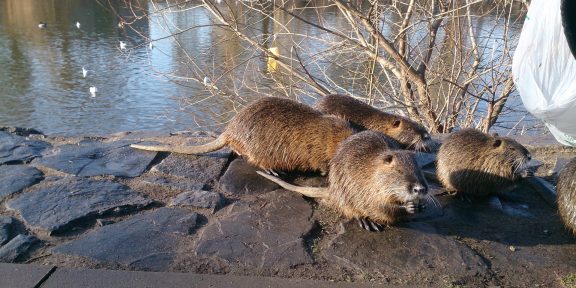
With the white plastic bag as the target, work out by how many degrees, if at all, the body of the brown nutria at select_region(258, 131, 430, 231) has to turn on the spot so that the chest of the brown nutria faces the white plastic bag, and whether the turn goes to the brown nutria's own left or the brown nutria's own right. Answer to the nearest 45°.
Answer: approximately 90° to the brown nutria's own left

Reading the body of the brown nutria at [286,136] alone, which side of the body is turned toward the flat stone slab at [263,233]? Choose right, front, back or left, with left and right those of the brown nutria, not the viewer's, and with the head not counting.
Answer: right

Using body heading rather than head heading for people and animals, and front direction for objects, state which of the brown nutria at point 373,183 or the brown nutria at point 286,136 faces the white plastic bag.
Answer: the brown nutria at point 286,136

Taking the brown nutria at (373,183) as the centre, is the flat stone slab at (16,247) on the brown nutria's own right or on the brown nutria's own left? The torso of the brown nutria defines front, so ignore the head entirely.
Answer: on the brown nutria's own right

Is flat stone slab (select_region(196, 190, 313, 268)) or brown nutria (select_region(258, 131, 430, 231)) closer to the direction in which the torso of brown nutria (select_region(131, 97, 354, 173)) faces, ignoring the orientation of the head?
the brown nutria

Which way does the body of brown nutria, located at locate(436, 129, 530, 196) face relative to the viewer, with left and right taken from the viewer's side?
facing to the right of the viewer

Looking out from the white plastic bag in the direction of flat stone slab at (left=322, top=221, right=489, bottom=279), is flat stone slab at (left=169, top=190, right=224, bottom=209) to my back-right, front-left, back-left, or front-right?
front-right

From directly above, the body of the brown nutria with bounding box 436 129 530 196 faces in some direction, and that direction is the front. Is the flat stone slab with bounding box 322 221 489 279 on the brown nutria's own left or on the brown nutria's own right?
on the brown nutria's own right

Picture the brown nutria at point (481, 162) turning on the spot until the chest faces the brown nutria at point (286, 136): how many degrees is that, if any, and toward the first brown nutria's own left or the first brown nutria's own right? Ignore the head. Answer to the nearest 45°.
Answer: approximately 180°

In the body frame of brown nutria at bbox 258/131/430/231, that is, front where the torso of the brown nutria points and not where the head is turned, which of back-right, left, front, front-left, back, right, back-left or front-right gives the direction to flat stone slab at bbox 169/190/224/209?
back-right

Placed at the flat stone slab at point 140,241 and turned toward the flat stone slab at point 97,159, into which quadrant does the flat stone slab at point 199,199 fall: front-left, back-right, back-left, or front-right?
front-right

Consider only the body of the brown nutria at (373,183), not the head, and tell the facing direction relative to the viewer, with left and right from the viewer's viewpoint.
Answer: facing the viewer and to the right of the viewer

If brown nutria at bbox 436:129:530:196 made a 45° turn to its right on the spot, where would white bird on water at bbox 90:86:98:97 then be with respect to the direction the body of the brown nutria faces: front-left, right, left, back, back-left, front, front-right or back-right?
back

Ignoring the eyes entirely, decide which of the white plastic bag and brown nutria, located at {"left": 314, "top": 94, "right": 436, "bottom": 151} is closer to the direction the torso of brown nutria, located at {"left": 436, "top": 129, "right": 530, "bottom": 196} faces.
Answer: the white plastic bag

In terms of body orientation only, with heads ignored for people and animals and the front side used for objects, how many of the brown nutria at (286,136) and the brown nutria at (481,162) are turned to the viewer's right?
2

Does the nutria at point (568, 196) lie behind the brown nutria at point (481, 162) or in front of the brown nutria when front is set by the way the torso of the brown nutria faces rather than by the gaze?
in front

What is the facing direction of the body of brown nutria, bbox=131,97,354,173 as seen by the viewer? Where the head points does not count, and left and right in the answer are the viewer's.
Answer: facing to the right of the viewer

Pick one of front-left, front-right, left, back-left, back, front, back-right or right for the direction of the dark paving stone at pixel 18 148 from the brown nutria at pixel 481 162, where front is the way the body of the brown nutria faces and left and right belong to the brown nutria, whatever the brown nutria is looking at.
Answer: back

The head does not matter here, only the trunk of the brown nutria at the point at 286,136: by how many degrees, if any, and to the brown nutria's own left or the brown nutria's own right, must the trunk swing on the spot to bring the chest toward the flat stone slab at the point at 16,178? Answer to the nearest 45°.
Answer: approximately 180°

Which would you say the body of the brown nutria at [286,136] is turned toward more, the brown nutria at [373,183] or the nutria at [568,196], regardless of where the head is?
the nutria
